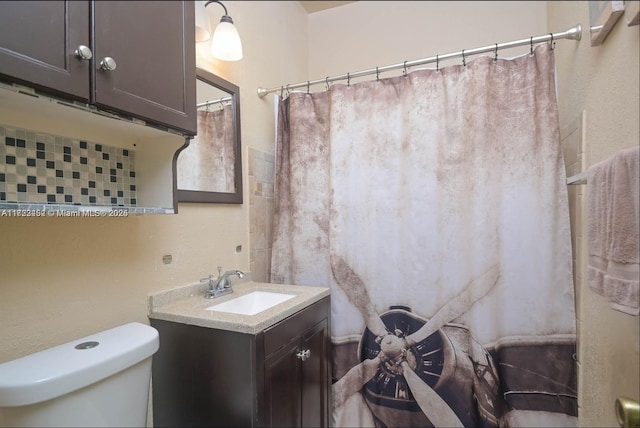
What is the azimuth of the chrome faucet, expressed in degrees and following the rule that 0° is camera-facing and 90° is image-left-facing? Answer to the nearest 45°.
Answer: approximately 315°

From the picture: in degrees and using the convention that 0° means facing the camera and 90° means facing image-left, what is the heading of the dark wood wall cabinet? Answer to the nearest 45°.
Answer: approximately 315°

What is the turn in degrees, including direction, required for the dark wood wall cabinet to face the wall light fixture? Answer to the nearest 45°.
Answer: approximately 90° to its left

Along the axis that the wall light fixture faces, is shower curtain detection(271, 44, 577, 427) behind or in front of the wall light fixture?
in front

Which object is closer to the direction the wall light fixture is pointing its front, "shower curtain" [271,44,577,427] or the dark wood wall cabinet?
the shower curtain

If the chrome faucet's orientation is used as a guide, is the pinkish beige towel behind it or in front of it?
in front

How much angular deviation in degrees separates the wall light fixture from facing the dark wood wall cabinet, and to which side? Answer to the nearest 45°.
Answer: approximately 90° to its right
